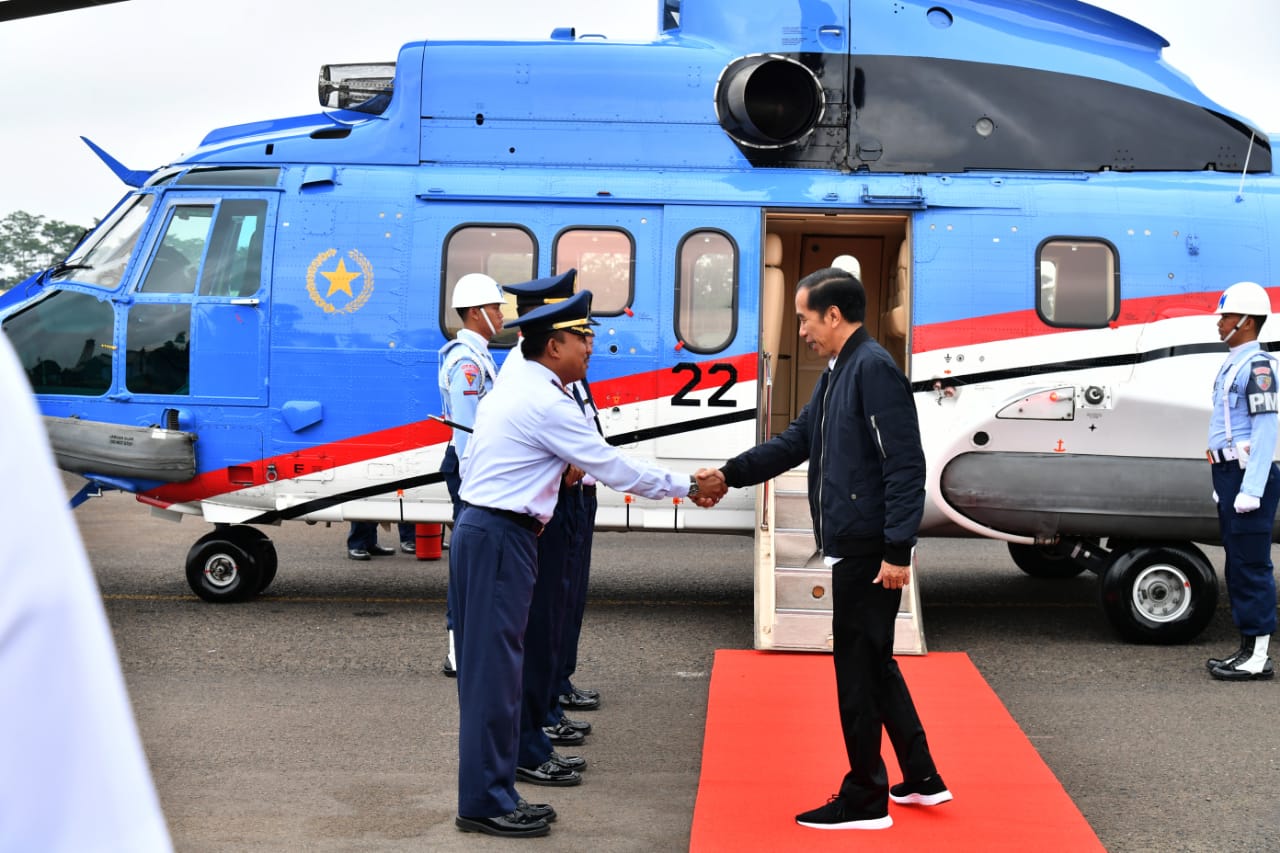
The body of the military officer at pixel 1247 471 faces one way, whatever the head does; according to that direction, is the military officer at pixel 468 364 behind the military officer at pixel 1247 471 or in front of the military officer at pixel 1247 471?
in front

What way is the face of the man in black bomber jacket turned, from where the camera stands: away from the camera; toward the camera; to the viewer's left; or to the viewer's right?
to the viewer's left

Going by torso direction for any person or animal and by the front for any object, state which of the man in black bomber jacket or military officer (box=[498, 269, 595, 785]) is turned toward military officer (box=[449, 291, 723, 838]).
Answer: the man in black bomber jacket

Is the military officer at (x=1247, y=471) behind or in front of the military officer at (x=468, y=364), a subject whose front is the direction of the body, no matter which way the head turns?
in front

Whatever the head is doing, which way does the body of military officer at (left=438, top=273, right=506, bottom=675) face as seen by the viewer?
to the viewer's right

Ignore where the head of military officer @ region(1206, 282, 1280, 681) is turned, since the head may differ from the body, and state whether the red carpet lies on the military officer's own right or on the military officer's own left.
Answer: on the military officer's own left

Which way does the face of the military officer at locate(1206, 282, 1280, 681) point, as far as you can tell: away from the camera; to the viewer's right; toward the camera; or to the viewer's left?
to the viewer's left

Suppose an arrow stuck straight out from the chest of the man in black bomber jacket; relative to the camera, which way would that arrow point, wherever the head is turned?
to the viewer's left

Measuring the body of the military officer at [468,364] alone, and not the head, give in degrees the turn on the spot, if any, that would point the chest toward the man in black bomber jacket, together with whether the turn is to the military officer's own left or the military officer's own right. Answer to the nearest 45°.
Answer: approximately 45° to the military officer's own right

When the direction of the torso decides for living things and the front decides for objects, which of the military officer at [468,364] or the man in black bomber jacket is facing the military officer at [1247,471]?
the military officer at [468,364]

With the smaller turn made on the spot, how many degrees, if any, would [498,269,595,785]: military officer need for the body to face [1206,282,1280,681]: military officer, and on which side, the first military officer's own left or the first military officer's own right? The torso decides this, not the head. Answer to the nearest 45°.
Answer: approximately 45° to the first military officer's own left

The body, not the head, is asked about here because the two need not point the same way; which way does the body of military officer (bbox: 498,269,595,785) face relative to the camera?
to the viewer's right

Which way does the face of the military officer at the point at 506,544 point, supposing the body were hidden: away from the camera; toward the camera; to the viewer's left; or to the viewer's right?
to the viewer's right

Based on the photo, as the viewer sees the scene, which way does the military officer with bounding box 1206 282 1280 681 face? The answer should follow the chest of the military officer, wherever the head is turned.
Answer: to the viewer's left

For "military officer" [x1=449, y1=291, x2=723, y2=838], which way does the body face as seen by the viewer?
to the viewer's right

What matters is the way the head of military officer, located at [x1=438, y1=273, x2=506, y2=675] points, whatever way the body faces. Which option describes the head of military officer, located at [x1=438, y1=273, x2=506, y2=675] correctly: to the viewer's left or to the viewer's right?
to the viewer's right

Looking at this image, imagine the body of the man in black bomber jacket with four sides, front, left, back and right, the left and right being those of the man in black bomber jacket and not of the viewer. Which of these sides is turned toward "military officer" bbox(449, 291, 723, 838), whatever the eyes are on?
front
